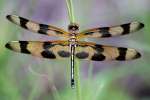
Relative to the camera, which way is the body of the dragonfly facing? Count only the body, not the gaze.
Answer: away from the camera
